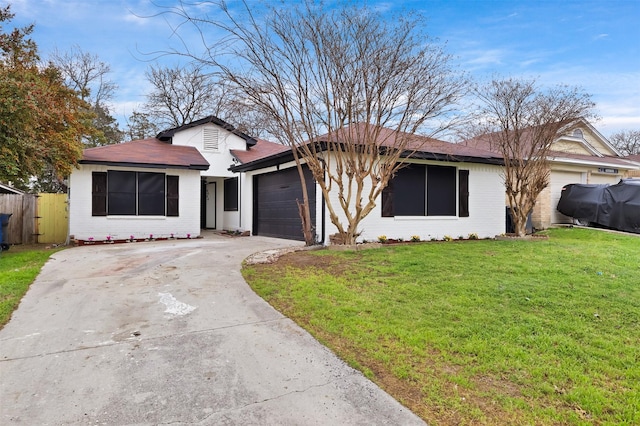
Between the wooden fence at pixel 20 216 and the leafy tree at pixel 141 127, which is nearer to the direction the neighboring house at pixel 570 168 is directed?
the wooden fence

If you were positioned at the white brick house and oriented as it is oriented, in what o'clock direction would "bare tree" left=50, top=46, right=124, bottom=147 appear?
The bare tree is roughly at 4 o'clock from the white brick house.

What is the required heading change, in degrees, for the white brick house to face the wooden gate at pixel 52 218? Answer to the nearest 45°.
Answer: approximately 90° to its right

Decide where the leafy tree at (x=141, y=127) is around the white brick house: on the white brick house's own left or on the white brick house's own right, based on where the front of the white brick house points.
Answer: on the white brick house's own right

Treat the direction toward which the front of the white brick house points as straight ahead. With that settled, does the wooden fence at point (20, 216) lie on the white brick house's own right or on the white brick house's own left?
on the white brick house's own right

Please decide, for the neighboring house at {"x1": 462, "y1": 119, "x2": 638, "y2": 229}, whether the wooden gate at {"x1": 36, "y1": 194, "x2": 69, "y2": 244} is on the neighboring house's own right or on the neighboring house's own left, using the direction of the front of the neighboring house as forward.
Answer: on the neighboring house's own right

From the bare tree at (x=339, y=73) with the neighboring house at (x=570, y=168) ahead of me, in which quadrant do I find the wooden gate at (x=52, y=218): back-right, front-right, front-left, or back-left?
back-left

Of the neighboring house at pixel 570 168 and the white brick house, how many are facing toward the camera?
2

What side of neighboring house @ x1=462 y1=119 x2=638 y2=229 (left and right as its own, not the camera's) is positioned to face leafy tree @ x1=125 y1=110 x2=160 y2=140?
right

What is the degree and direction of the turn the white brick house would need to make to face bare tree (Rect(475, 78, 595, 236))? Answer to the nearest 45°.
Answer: approximately 90° to its left

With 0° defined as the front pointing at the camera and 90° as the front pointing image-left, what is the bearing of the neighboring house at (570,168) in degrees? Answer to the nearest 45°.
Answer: approximately 0°
